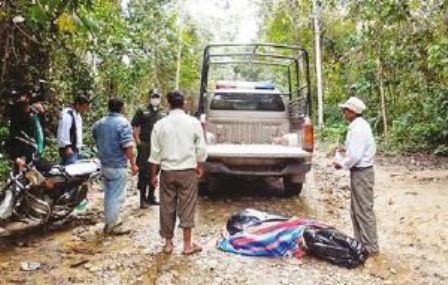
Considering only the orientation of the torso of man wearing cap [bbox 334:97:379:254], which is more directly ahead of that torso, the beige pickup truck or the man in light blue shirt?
the man in light blue shirt

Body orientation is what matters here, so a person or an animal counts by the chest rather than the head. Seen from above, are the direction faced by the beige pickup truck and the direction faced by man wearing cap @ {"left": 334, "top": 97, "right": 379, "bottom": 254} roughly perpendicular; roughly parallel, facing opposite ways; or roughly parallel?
roughly perpendicular

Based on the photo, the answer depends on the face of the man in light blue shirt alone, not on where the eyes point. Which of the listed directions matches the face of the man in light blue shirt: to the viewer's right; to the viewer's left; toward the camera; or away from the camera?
away from the camera

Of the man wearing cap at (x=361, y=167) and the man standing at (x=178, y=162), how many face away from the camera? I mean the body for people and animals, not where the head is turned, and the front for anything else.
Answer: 1

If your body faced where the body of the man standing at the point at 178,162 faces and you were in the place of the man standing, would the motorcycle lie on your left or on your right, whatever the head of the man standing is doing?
on your left

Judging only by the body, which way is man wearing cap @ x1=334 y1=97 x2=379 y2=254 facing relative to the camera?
to the viewer's left

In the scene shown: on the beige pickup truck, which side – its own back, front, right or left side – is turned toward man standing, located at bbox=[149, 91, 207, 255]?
back

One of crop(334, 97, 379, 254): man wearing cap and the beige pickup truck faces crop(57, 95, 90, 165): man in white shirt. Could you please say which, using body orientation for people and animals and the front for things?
the man wearing cap

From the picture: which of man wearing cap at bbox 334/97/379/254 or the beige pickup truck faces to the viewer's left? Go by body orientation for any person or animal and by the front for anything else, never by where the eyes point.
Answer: the man wearing cap

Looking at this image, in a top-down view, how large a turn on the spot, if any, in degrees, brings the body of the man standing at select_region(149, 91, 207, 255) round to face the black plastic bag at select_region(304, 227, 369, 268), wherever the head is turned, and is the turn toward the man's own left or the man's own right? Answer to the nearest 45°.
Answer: approximately 90° to the man's own right

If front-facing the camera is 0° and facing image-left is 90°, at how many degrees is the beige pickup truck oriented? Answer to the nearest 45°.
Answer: approximately 180°

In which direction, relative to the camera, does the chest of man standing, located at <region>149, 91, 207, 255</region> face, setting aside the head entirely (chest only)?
away from the camera

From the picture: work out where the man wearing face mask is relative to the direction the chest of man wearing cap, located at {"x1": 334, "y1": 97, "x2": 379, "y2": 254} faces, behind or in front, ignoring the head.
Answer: in front

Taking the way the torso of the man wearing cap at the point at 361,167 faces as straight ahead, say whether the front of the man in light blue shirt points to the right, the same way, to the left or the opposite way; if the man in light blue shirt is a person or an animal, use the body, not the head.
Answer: to the right

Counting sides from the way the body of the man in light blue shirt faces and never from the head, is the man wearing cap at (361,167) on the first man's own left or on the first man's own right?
on the first man's own right
